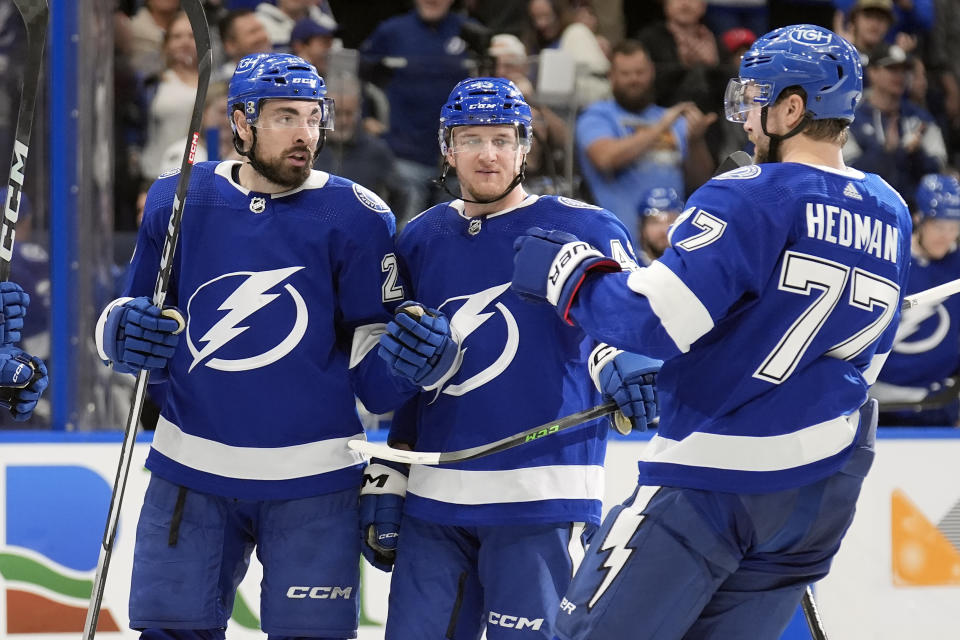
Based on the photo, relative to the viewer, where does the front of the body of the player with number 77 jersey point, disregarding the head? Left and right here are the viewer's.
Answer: facing away from the viewer and to the left of the viewer

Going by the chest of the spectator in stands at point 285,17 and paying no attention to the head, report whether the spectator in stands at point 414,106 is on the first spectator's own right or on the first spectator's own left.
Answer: on the first spectator's own left

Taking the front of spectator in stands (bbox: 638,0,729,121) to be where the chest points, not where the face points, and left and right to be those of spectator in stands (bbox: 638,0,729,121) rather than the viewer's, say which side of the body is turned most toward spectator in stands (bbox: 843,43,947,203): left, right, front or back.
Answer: left

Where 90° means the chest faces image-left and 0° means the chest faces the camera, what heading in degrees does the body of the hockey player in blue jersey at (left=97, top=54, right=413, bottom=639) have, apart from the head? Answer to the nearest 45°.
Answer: approximately 0°

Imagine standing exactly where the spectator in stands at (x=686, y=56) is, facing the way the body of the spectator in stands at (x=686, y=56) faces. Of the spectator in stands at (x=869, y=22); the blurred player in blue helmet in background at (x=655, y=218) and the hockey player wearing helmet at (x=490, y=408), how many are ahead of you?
2
